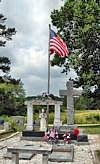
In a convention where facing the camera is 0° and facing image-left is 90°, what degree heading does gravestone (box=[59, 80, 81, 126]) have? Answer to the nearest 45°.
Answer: approximately 0°

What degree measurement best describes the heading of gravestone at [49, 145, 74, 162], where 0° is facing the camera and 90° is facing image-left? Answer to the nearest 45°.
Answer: approximately 0°

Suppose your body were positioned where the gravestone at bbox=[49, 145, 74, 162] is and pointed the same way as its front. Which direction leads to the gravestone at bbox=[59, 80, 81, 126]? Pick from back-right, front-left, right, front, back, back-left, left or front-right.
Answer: back

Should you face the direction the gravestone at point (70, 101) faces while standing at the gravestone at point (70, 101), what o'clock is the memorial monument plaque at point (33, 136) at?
The memorial monument plaque is roughly at 1 o'clock from the gravestone.

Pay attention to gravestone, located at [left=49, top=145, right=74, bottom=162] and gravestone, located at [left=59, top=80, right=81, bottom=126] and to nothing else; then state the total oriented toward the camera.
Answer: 2

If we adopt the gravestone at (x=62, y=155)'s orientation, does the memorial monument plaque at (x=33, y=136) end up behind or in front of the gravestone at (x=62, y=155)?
behind
